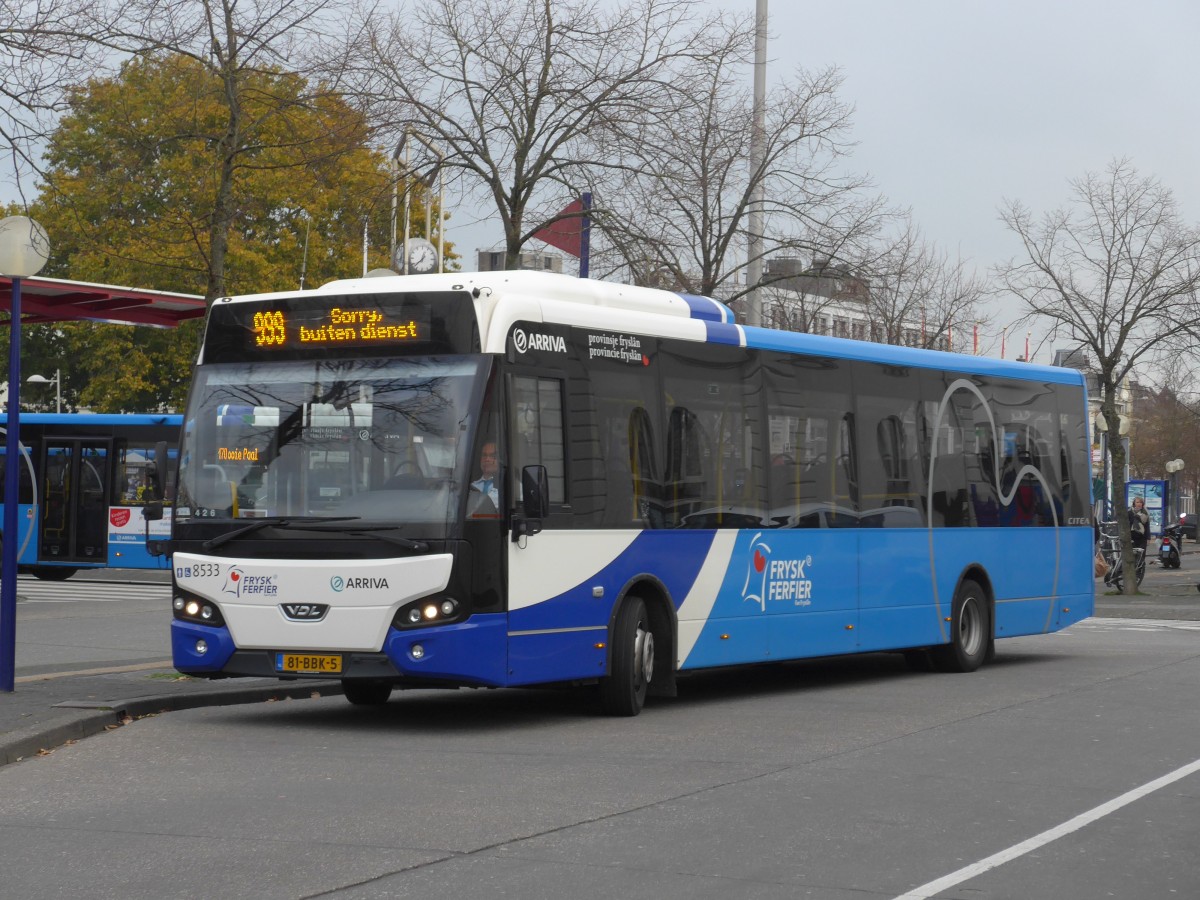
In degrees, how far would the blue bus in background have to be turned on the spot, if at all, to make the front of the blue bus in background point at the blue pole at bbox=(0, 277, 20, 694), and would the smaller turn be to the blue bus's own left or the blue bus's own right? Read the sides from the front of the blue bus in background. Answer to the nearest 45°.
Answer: approximately 90° to the blue bus's own right

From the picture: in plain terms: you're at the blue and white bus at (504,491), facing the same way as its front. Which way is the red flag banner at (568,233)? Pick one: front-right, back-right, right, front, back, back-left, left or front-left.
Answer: back-right

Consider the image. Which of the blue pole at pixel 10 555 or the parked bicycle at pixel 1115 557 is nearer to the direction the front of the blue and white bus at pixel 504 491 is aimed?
the blue pole

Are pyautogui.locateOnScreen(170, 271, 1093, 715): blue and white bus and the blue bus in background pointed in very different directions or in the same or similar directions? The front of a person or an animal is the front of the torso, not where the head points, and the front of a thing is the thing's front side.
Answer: very different directions

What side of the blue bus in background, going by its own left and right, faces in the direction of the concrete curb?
right

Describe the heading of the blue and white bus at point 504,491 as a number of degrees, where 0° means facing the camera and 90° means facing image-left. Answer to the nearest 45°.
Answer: approximately 45°

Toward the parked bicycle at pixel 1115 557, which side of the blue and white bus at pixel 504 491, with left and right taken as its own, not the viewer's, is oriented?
back

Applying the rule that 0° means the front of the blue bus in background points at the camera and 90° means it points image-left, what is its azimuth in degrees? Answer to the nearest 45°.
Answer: approximately 270°

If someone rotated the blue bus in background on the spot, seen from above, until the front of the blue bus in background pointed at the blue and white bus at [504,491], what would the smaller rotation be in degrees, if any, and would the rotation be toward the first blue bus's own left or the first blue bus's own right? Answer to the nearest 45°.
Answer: approximately 90° to the first blue bus's own right

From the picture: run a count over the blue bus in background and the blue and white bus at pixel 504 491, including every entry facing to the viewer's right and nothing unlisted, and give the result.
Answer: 1
